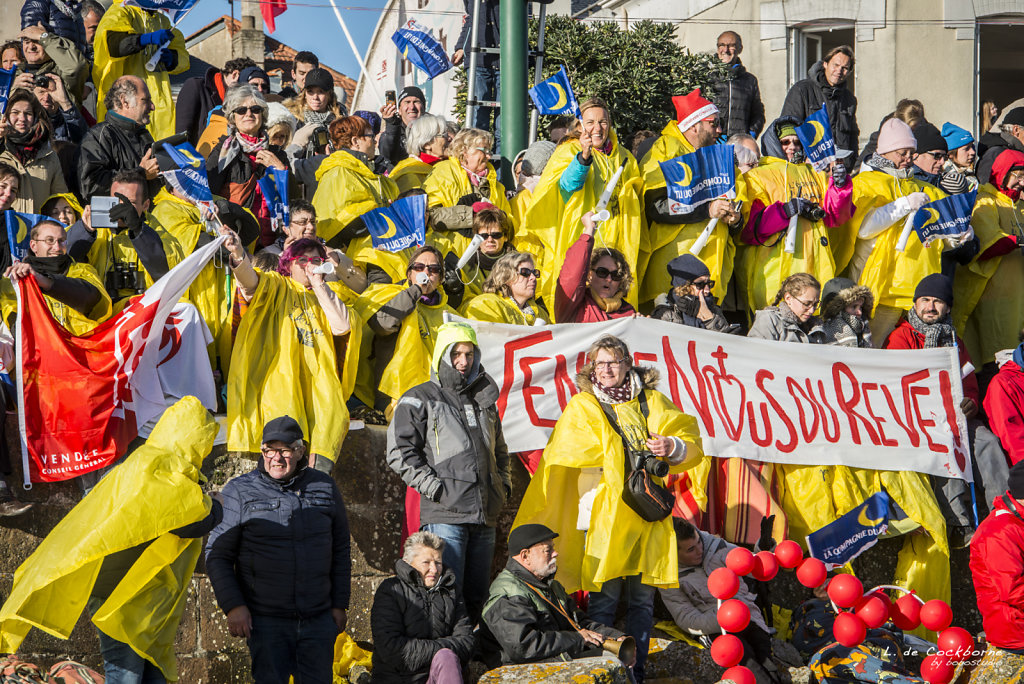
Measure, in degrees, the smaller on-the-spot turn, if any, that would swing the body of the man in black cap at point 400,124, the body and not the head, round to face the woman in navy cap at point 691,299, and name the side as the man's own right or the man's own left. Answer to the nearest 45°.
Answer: approximately 45° to the man's own left

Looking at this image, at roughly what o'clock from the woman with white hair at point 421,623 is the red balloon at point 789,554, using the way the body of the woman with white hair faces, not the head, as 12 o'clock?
The red balloon is roughly at 10 o'clock from the woman with white hair.

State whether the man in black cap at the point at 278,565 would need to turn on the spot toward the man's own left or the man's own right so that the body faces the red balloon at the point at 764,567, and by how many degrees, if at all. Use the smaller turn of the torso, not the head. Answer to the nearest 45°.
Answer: approximately 90° to the man's own left

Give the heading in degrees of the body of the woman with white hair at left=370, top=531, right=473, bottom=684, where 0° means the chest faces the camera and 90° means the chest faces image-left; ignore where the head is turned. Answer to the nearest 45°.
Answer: approximately 315°

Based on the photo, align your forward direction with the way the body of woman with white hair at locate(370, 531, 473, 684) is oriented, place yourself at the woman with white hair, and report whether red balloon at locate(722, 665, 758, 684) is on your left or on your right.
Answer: on your left

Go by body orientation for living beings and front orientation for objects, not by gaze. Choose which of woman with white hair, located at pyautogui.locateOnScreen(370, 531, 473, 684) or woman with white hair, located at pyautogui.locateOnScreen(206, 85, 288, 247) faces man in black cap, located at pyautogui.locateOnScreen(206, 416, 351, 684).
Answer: woman with white hair, located at pyautogui.locateOnScreen(206, 85, 288, 247)

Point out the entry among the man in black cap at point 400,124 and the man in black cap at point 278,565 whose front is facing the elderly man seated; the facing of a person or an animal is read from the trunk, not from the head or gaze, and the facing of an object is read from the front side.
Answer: the man in black cap at point 400,124

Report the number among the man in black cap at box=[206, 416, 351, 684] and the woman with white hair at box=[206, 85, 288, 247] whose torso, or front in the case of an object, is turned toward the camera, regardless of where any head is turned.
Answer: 2

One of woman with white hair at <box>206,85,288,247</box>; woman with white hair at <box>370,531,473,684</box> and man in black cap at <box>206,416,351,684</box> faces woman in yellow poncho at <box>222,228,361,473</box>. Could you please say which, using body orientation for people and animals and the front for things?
woman with white hair at <box>206,85,288,247</box>

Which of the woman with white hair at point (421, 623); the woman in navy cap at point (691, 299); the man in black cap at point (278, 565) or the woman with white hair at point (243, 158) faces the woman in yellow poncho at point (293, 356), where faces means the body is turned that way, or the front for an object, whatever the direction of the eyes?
the woman with white hair at point (243, 158)
